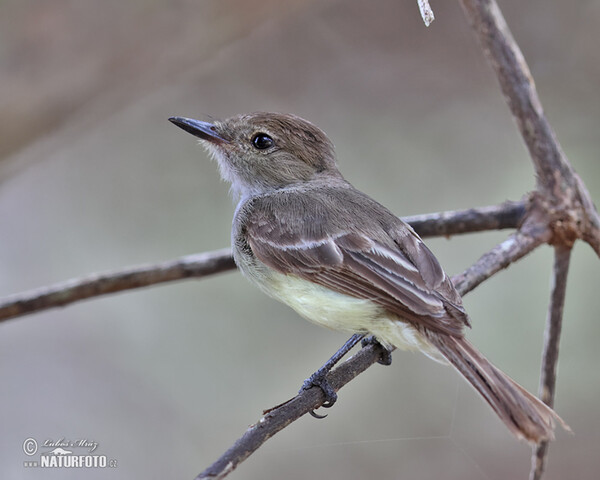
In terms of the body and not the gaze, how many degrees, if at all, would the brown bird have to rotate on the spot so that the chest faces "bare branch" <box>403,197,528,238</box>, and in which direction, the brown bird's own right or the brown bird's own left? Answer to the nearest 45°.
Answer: approximately 135° to the brown bird's own right

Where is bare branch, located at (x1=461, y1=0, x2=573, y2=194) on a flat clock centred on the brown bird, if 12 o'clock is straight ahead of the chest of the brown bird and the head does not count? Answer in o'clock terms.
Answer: The bare branch is roughly at 5 o'clock from the brown bird.

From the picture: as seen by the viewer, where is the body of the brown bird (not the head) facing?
to the viewer's left
